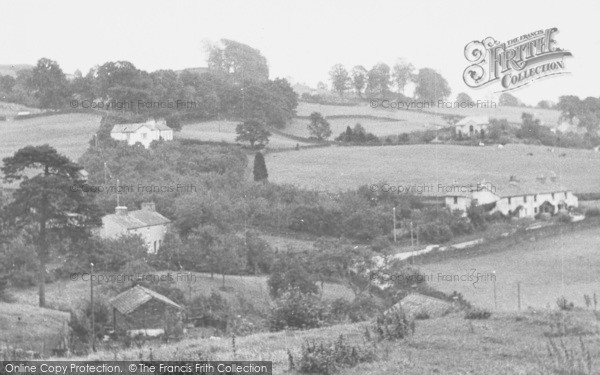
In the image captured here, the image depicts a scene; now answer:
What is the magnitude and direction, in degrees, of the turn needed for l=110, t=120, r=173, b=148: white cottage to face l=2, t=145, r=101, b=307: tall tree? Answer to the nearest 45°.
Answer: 0° — it already faces it

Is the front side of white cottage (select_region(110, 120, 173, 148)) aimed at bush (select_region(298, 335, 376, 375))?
yes

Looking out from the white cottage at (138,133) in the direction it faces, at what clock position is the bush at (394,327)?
The bush is roughly at 12 o'clock from the white cottage.

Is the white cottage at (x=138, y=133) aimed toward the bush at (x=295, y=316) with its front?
yes

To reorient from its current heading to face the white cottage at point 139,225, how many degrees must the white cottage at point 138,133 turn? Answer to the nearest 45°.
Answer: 0° — it already faces it

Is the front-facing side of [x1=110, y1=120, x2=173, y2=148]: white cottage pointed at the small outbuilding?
yes

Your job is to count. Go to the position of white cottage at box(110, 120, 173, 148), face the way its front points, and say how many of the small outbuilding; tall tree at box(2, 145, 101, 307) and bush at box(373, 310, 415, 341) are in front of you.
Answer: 3

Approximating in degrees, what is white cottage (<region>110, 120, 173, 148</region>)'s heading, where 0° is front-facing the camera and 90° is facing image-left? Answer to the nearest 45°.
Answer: approximately 0°

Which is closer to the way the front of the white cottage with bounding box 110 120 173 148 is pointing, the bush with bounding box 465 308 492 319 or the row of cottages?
the bush
